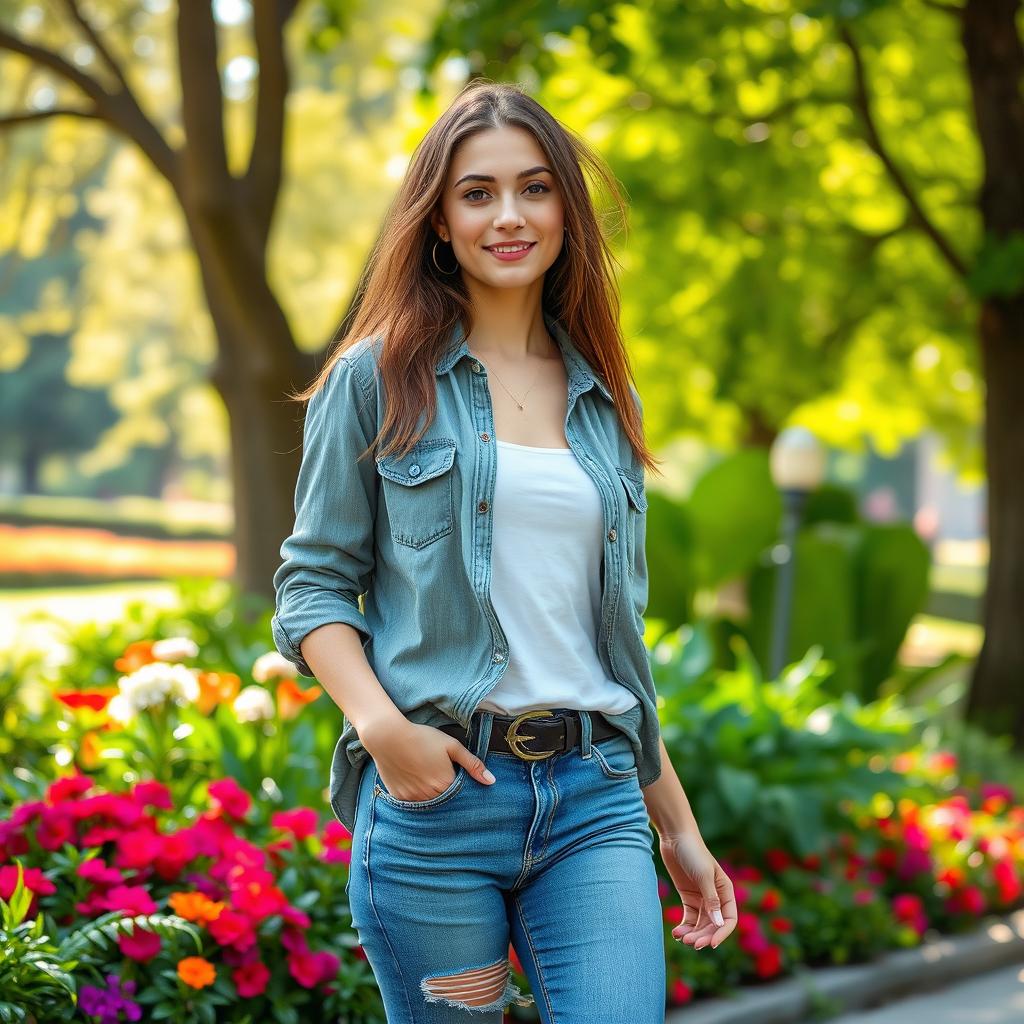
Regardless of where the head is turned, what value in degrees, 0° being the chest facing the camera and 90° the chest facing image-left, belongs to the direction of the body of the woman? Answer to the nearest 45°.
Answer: approximately 315°

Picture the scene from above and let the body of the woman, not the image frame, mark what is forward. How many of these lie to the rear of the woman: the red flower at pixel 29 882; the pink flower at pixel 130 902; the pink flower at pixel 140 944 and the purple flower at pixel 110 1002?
4

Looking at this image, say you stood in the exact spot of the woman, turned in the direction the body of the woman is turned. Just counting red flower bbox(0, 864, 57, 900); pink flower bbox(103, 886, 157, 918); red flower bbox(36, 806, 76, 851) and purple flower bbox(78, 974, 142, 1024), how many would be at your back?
4

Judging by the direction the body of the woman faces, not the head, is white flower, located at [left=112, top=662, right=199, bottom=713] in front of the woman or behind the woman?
behind

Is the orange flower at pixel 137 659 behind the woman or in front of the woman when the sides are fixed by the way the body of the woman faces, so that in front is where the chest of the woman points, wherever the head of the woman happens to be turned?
behind

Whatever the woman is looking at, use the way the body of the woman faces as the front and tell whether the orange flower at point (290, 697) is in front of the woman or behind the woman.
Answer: behind

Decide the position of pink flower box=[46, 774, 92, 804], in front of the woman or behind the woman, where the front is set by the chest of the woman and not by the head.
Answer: behind

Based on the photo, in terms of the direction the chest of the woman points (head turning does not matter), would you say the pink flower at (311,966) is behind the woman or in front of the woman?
behind

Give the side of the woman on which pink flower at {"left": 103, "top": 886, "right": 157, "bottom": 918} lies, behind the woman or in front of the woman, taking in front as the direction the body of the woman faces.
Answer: behind

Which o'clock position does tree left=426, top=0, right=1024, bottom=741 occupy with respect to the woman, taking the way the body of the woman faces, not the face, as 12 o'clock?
The tree is roughly at 8 o'clock from the woman.

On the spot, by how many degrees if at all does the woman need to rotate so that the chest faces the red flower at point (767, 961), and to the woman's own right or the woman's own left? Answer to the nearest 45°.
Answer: approximately 135° to the woman's own left

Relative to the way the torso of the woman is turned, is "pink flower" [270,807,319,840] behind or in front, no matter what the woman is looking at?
behind

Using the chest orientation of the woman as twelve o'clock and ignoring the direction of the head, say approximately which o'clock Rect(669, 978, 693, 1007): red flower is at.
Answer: The red flower is roughly at 8 o'clock from the woman.

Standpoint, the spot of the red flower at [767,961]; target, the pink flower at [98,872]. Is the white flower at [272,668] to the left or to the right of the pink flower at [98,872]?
right
